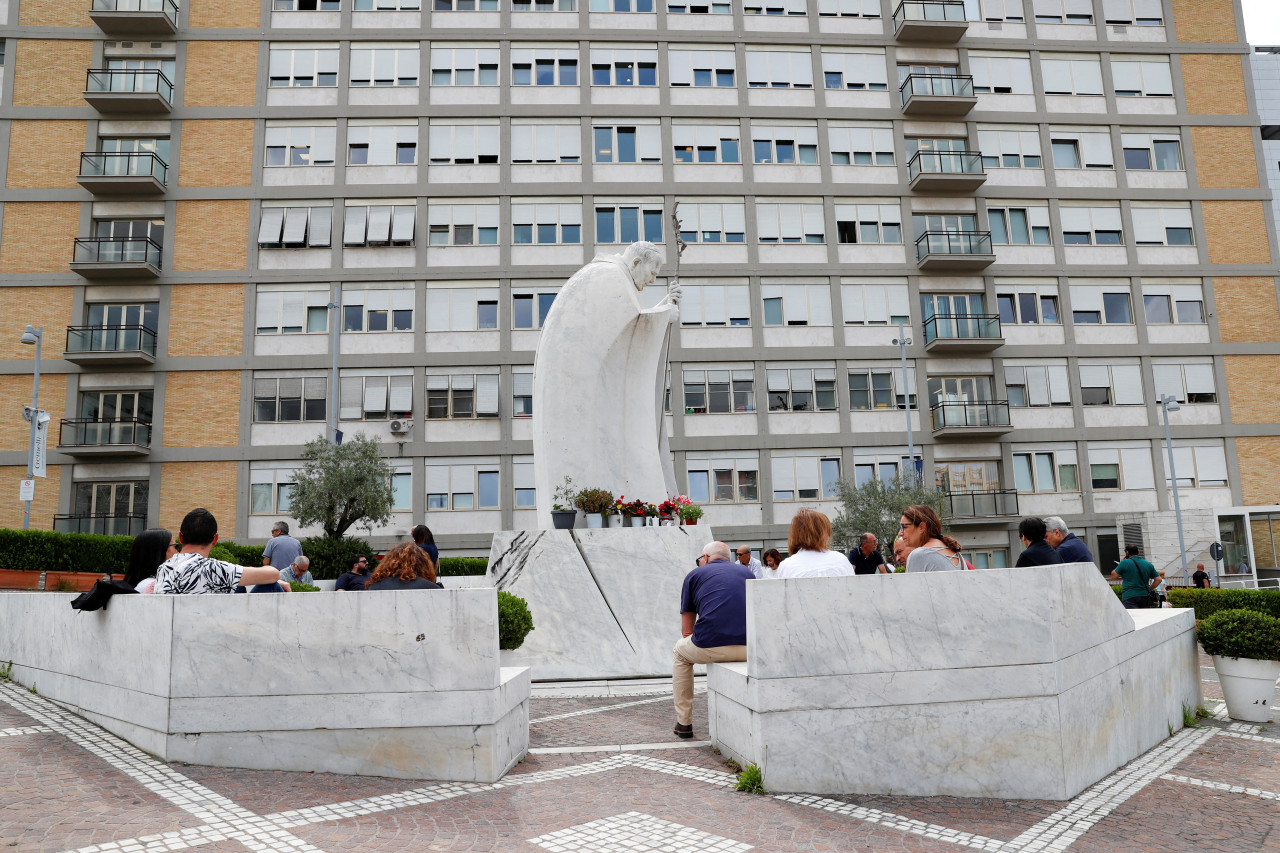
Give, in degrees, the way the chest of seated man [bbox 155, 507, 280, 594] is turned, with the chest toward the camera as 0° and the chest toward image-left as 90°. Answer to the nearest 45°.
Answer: approximately 180°

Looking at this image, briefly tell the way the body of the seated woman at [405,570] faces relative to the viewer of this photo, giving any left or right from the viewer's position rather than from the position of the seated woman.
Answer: facing away from the viewer

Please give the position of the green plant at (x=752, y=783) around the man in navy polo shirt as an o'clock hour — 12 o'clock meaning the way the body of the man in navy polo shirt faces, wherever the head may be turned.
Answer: The green plant is roughly at 7 o'clock from the man in navy polo shirt.

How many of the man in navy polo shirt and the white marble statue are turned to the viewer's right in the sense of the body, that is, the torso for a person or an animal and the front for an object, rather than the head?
1

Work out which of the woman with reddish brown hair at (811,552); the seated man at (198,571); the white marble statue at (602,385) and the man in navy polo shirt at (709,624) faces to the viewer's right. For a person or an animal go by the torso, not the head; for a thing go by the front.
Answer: the white marble statue

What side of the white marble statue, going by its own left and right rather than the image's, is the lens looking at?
right

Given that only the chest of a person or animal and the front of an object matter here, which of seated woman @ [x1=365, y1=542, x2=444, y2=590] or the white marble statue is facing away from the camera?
the seated woman

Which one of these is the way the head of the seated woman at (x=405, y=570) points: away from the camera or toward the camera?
away from the camera

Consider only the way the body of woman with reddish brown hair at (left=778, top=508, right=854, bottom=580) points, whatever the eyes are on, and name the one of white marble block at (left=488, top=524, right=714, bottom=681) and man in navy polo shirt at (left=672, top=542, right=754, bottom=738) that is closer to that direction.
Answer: the white marble block

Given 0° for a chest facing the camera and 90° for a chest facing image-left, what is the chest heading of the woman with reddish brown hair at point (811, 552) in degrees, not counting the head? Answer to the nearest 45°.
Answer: approximately 180°

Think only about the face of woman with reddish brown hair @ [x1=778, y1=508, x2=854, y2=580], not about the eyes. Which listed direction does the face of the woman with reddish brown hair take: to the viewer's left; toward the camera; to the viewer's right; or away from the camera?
away from the camera
